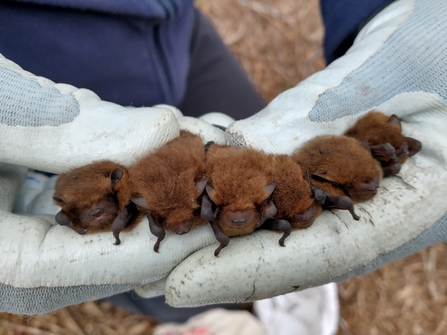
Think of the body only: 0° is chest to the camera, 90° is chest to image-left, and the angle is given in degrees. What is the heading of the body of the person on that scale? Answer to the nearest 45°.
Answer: approximately 0°

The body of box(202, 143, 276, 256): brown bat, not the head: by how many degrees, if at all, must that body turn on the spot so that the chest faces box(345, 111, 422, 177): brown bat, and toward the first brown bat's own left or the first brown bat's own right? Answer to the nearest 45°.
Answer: approximately 135° to the first brown bat's own left

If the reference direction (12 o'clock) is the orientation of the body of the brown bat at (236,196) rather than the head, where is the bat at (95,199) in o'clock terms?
The bat is roughly at 3 o'clock from the brown bat.

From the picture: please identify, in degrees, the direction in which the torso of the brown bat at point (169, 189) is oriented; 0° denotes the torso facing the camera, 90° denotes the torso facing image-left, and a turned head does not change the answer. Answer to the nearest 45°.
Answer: approximately 0°

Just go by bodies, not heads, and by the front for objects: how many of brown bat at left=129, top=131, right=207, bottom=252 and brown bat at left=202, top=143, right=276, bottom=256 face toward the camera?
2
